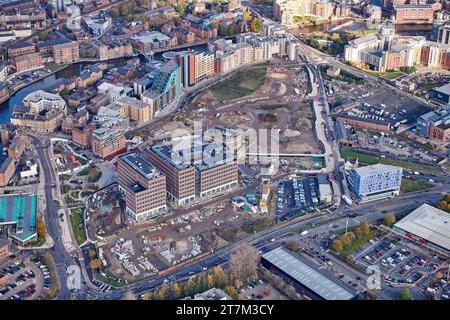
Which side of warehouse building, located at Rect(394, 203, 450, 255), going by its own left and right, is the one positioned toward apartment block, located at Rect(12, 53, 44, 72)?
right

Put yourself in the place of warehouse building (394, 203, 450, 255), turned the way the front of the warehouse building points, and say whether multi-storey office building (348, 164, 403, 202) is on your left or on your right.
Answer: on your right

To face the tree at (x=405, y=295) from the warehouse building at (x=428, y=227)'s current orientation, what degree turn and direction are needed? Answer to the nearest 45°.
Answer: approximately 45° to its left

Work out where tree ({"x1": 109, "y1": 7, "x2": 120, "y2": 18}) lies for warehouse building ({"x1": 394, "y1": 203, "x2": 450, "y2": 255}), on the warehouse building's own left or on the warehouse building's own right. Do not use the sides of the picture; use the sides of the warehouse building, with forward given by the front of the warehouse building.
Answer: on the warehouse building's own right

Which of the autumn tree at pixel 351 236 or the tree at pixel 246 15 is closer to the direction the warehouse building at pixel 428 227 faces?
the autumn tree

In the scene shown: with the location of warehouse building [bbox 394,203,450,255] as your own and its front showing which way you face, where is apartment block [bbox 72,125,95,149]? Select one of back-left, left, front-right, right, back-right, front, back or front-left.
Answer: front-right
